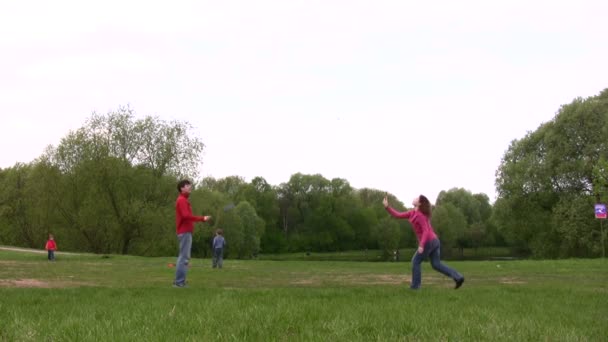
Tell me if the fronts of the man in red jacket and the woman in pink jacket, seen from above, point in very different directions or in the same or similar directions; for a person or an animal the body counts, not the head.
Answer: very different directions

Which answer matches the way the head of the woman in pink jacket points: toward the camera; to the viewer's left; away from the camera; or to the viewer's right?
to the viewer's left

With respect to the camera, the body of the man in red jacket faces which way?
to the viewer's right

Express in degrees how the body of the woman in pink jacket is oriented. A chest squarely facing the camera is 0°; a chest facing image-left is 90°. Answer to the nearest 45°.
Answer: approximately 90°

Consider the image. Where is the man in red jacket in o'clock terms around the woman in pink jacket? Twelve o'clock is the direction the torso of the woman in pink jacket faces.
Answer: The man in red jacket is roughly at 12 o'clock from the woman in pink jacket.

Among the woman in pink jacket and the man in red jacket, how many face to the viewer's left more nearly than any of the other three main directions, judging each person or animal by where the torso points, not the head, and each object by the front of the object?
1

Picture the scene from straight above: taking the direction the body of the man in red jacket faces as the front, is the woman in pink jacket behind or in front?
in front
